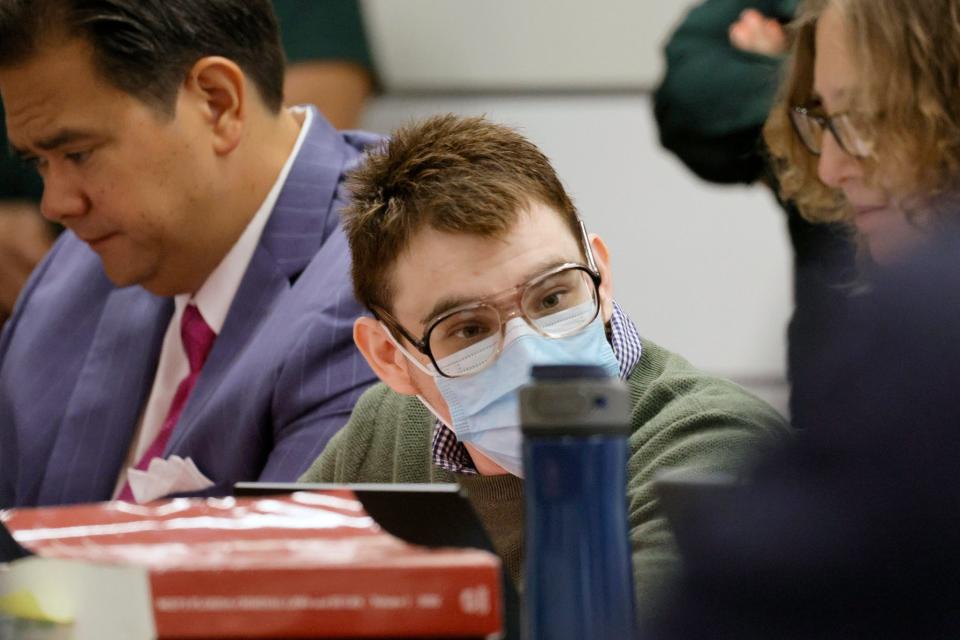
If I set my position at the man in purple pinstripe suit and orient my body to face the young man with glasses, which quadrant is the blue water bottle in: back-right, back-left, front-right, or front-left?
front-right

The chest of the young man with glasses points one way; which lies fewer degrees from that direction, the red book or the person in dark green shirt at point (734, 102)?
the red book

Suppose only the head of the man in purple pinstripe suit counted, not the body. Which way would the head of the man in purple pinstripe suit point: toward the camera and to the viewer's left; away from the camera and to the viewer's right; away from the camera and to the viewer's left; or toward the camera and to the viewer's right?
toward the camera and to the viewer's left

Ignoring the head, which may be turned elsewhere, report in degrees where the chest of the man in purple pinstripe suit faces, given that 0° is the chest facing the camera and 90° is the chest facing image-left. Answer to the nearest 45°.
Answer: approximately 45°

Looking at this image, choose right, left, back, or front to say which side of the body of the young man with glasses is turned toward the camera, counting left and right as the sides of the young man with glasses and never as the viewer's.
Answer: front

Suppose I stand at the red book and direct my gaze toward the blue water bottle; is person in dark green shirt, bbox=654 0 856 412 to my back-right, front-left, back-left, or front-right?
front-left

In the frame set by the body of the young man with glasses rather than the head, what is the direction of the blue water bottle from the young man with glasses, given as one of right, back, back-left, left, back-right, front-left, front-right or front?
front

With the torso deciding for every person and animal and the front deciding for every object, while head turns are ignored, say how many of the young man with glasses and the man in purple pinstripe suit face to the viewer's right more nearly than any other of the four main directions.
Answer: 0

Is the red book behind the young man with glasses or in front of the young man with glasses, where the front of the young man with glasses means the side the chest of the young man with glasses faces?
in front

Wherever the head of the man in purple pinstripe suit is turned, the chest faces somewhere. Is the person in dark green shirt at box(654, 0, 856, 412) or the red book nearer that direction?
the red book

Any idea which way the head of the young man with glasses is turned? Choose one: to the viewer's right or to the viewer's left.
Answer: to the viewer's right

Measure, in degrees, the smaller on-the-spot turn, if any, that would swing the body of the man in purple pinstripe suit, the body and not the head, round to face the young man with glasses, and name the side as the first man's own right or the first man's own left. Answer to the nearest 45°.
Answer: approximately 90° to the first man's own left

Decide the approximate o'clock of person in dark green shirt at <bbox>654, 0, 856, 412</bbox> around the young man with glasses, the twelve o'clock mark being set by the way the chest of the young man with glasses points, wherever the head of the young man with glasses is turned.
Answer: The person in dark green shirt is roughly at 7 o'clock from the young man with glasses.

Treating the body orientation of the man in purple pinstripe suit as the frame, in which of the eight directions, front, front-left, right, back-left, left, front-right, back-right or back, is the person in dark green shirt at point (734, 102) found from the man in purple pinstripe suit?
back-left
